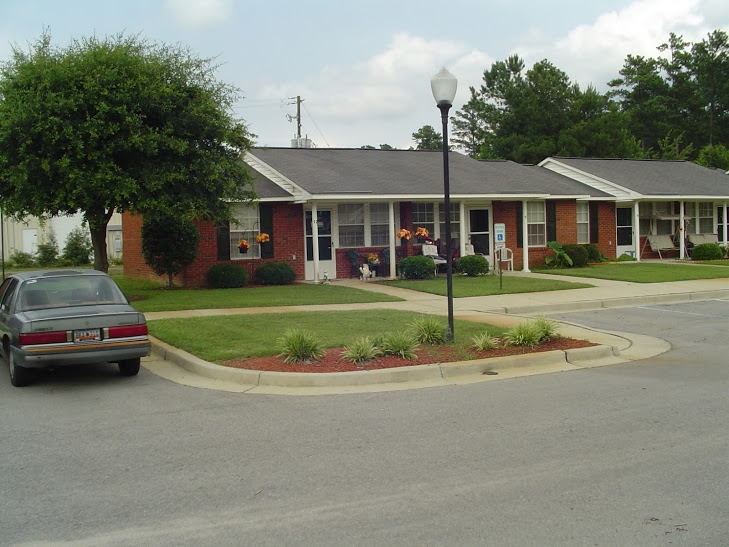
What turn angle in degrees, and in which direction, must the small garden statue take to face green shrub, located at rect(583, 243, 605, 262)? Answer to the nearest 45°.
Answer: approximately 135° to its left

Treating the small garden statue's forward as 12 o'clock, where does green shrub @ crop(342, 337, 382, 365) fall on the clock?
The green shrub is roughly at 12 o'clock from the small garden statue.

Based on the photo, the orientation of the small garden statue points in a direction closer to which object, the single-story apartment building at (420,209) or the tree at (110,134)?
the tree

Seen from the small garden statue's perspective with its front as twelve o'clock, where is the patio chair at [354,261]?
The patio chair is roughly at 5 o'clock from the small garden statue.

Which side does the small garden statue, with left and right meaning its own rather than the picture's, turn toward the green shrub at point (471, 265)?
left

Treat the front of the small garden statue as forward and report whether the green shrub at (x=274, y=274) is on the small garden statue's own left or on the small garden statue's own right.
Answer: on the small garden statue's own right

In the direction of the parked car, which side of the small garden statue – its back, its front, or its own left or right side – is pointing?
front

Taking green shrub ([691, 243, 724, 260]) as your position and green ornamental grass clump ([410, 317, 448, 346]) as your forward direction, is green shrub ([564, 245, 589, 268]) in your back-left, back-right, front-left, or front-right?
front-right

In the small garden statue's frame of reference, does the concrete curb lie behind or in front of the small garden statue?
in front

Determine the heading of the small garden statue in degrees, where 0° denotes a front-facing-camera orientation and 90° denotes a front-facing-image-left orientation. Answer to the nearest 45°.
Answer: approximately 0°

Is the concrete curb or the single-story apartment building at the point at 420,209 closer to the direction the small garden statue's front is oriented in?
the concrete curb

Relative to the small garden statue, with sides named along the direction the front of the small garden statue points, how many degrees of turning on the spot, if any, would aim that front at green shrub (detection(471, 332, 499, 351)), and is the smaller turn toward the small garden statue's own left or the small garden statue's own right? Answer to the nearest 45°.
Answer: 0° — it already faces it
